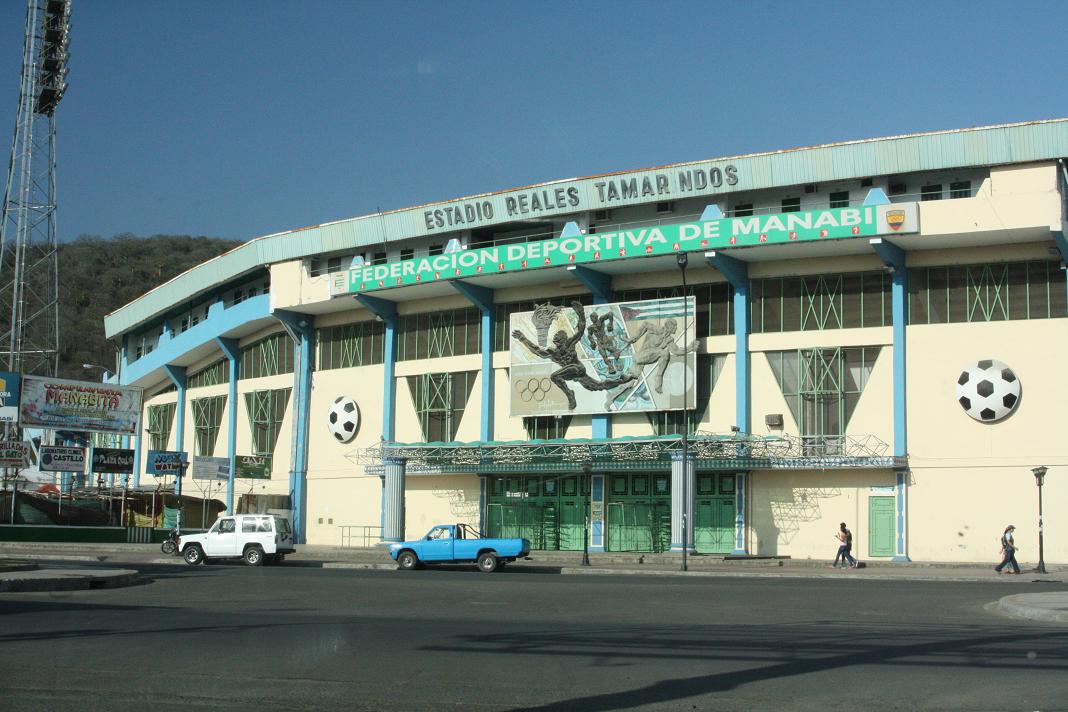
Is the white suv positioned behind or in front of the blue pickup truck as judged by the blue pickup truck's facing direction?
in front

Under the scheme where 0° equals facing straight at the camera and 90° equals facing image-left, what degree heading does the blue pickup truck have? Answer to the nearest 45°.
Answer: approximately 90°

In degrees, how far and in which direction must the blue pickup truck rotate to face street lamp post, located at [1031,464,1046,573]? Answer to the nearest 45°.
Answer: approximately 180°

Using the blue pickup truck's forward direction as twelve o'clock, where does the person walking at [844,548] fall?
The person walking is roughly at 6 o'clock from the blue pickup truck.

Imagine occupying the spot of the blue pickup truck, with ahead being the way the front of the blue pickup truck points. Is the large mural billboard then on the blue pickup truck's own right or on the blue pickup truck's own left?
on the blue pickup truck's own right

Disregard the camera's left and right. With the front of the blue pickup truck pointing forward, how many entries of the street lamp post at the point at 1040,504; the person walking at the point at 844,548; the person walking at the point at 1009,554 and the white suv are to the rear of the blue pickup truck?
3

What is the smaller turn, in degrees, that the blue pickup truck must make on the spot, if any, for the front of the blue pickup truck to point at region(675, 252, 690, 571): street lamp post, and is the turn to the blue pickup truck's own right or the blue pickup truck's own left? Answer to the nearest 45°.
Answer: approximately 135° to the blue pickup truck's own right

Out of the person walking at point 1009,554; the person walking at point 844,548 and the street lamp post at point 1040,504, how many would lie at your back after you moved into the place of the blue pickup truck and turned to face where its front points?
3

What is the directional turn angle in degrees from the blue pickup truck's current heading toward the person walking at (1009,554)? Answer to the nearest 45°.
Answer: approximately 180°

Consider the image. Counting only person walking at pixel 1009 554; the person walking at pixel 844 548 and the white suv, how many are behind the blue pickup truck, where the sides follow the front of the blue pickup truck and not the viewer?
2

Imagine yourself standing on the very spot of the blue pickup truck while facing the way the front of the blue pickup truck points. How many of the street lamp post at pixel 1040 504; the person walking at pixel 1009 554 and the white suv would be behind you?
2
